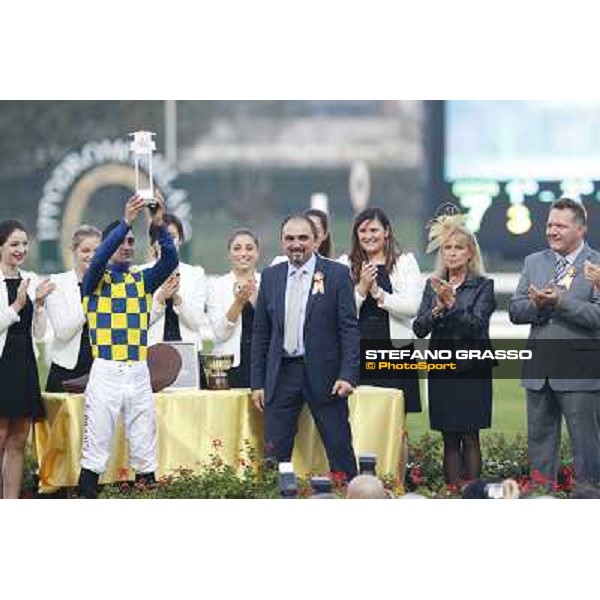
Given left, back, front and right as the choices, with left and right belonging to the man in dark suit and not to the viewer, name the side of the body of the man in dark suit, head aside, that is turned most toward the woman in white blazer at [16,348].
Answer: right

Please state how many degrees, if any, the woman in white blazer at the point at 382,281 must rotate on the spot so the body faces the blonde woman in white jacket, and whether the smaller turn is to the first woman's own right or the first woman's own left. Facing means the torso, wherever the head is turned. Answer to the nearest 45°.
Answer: approximately 45° to the first woman's own right

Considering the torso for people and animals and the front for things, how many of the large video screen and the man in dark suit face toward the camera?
2

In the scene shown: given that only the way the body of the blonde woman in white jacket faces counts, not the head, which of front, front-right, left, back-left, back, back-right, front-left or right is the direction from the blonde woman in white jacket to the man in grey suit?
front-left

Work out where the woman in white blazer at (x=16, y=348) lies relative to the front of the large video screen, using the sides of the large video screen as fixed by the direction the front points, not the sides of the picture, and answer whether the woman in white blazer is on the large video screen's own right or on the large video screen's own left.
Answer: on the large video screen's own right

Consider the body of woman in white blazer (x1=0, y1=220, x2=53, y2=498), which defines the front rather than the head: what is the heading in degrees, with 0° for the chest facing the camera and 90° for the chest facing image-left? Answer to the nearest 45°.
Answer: approximately 315°

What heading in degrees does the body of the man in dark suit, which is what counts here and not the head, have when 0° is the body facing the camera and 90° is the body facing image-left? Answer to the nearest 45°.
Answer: approximately 0°

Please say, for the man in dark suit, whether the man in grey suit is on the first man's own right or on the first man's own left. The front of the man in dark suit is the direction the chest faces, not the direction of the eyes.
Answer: on the first man's own left
